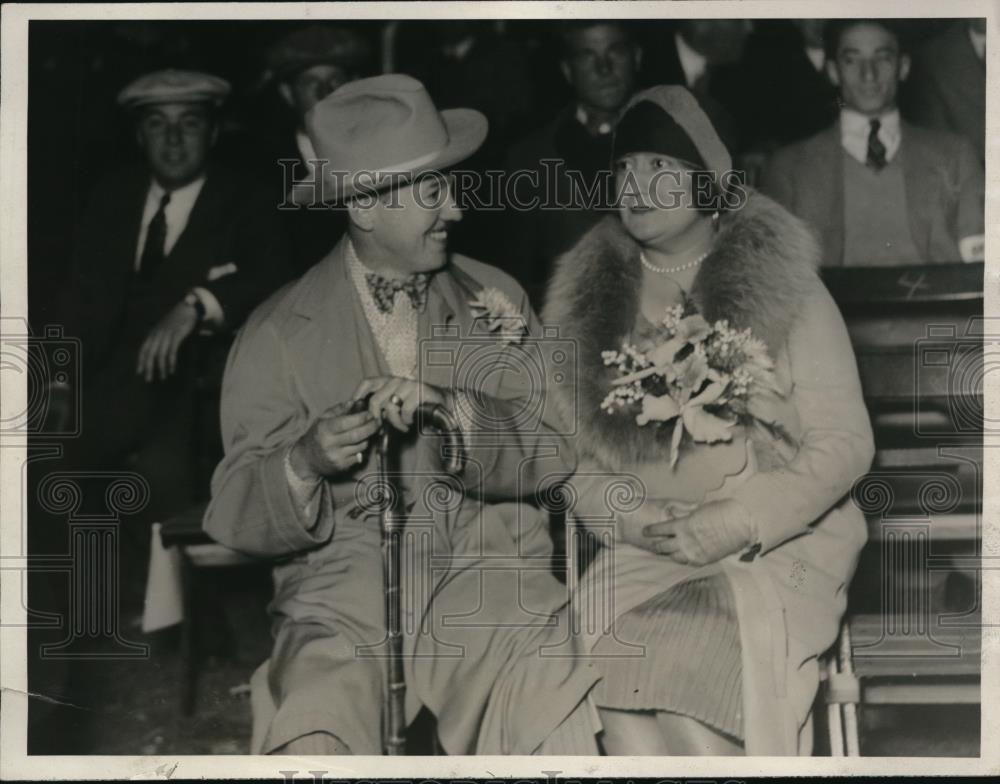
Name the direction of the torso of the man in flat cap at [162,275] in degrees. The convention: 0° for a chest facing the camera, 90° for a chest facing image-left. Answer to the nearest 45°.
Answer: approximately 0°

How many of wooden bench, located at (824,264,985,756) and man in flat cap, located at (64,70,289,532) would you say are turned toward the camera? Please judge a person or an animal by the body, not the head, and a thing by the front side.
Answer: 2

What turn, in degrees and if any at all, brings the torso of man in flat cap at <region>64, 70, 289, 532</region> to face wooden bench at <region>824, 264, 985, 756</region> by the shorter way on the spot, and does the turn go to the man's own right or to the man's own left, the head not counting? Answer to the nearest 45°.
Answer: approximately 90° to the man's own left

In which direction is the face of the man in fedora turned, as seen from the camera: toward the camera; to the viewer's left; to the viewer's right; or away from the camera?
to the viewer's right

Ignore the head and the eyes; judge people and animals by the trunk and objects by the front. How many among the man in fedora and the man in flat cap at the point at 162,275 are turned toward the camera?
2

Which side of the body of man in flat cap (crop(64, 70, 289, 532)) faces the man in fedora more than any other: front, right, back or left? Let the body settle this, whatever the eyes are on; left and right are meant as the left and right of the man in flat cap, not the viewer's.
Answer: left

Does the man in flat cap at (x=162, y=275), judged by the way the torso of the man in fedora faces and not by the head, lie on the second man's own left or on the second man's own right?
on the second man's own right

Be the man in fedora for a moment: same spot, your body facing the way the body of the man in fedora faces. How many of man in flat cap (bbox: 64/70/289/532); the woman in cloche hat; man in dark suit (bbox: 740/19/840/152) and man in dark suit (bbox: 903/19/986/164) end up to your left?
3

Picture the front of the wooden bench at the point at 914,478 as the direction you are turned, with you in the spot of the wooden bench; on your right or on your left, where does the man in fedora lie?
on your right
